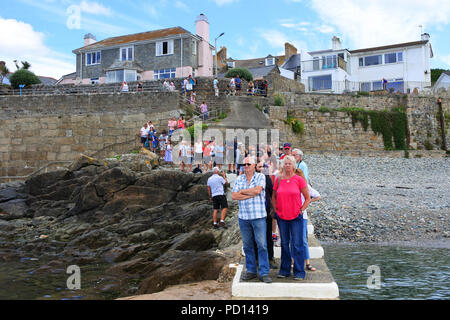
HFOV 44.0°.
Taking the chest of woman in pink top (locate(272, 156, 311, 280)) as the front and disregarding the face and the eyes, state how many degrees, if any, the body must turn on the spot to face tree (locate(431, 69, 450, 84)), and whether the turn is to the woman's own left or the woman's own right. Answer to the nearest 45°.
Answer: approximately 180°

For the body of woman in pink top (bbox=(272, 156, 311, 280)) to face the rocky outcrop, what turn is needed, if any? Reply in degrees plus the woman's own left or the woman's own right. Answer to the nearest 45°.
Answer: approximately 135° to the woman's own right

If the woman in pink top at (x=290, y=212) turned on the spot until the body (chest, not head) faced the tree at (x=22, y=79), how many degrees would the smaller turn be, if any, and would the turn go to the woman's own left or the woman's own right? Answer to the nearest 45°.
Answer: approximately 135° to the woman's own right

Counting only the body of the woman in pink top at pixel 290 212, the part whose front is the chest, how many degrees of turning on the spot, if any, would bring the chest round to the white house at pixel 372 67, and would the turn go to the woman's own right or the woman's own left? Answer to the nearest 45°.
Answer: approximately 180°

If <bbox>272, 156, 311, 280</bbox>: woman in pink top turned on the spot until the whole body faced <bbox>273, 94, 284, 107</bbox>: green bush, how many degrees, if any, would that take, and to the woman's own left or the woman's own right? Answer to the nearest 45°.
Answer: approximately 180°

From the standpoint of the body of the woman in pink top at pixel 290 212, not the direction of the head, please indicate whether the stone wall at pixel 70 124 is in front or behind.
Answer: behind

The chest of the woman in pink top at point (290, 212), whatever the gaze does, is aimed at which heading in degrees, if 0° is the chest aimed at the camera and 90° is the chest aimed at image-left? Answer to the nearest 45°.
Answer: approximately 0°
